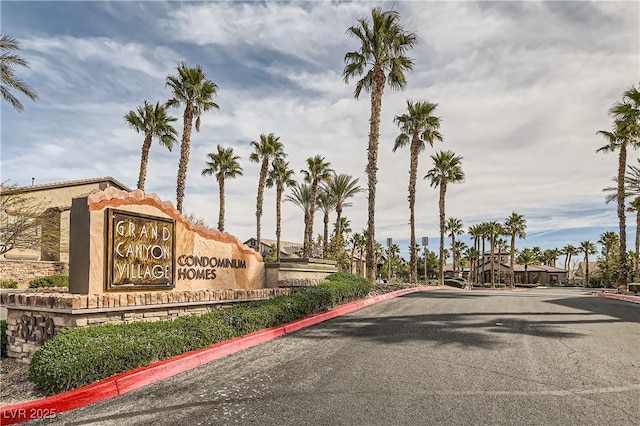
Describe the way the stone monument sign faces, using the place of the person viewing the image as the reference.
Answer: facing the viewer and to the right of the viewer

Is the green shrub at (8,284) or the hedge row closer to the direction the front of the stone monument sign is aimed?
the hedge row

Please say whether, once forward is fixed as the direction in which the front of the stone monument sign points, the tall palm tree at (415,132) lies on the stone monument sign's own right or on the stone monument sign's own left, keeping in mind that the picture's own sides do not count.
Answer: on the stone monument sign's own left

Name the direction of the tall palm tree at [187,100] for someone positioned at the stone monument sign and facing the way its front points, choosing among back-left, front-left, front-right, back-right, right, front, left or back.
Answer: back-left

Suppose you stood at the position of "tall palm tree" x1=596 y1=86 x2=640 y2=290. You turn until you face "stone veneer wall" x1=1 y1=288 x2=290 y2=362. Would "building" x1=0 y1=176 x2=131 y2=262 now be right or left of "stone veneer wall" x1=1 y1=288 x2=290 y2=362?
right
